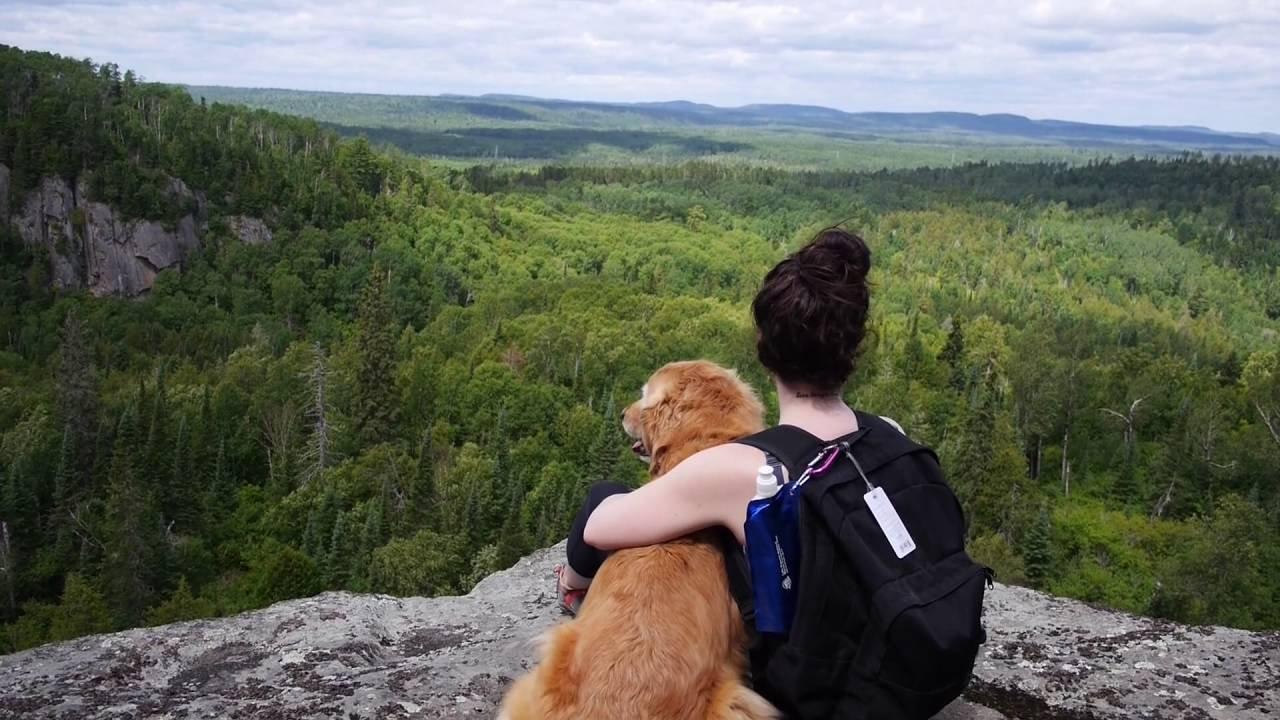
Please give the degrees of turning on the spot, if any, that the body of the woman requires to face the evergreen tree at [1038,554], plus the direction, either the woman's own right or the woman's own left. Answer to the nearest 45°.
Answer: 0° — they already face it

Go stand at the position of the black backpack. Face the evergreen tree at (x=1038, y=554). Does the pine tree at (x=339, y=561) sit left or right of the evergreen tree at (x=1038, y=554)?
left

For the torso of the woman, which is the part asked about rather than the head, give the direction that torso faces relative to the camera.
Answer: away from the camera

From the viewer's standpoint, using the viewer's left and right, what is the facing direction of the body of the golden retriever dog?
facing away from the viewer

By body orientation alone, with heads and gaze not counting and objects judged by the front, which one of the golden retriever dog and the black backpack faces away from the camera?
the golden retriever dog

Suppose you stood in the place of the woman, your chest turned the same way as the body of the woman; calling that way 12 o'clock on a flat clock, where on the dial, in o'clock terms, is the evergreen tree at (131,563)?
The evergreen tree is roughly at 11 o'clock from the woman.

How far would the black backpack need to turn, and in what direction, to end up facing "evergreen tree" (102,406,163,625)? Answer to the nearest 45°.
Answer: approximately 180°

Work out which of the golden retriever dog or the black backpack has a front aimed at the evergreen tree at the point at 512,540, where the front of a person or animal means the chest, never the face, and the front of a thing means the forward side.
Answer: the golden retriever dog

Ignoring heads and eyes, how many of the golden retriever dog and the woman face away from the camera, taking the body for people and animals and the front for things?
2

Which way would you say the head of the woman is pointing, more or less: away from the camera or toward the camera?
away from the camera

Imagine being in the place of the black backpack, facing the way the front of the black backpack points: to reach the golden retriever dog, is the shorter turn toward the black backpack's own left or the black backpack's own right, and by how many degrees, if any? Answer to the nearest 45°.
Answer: approximately 135° to the black backpack's own right
